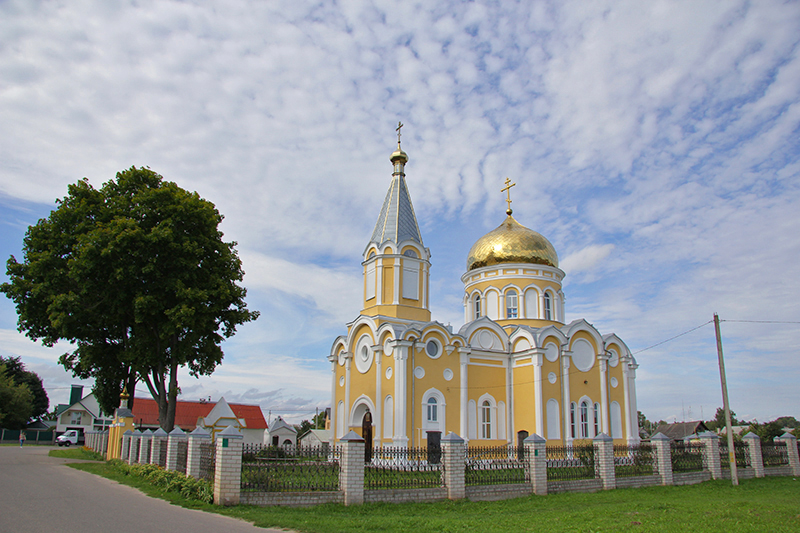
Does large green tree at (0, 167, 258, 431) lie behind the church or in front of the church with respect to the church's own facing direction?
in front

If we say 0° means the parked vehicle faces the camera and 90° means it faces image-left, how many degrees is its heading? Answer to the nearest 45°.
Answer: approximately 45°

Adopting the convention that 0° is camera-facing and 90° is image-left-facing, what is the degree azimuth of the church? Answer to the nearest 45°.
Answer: approximately 45°

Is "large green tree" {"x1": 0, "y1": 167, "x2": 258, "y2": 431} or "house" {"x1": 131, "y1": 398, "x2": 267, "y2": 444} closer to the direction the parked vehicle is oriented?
the large green tree

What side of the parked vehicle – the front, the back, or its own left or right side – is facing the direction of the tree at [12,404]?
front

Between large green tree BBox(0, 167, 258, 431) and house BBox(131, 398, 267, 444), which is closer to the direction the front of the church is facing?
the large green tree

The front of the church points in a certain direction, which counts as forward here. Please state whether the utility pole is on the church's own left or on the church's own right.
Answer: on the church's own left

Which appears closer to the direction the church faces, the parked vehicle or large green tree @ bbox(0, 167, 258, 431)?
the large green tree
